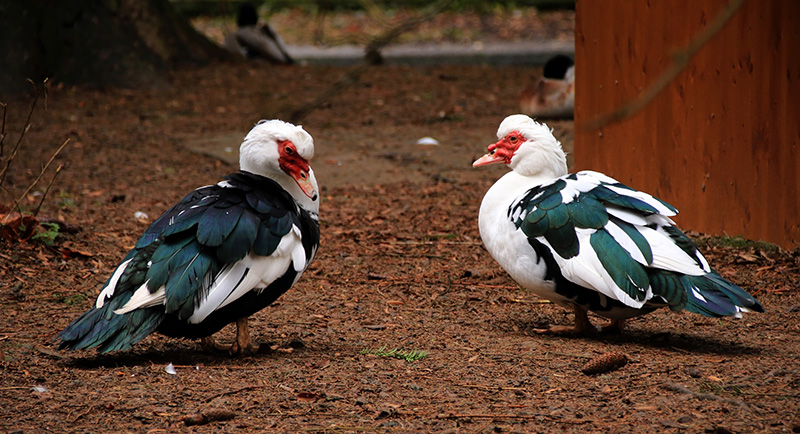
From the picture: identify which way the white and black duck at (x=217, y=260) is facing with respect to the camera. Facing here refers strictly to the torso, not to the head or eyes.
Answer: to the viewer's right

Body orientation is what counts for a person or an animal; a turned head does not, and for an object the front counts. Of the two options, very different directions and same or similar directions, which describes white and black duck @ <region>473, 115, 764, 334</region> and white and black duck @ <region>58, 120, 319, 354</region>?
very different directions

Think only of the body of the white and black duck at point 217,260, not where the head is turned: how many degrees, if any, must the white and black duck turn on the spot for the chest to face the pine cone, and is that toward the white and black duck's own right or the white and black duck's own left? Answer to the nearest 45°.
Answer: approximately 45° to the white and black duck's own right

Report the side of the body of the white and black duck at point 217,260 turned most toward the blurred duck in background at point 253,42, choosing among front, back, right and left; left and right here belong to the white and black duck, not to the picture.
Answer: left

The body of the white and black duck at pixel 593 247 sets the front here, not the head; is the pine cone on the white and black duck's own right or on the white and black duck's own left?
on the white and black duck's own left

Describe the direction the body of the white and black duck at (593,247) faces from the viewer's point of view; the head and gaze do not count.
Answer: to the viewer's left

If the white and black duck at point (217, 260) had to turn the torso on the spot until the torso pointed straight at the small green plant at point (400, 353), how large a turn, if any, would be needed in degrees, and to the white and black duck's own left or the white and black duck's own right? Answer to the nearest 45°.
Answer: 0° — it already faces it
